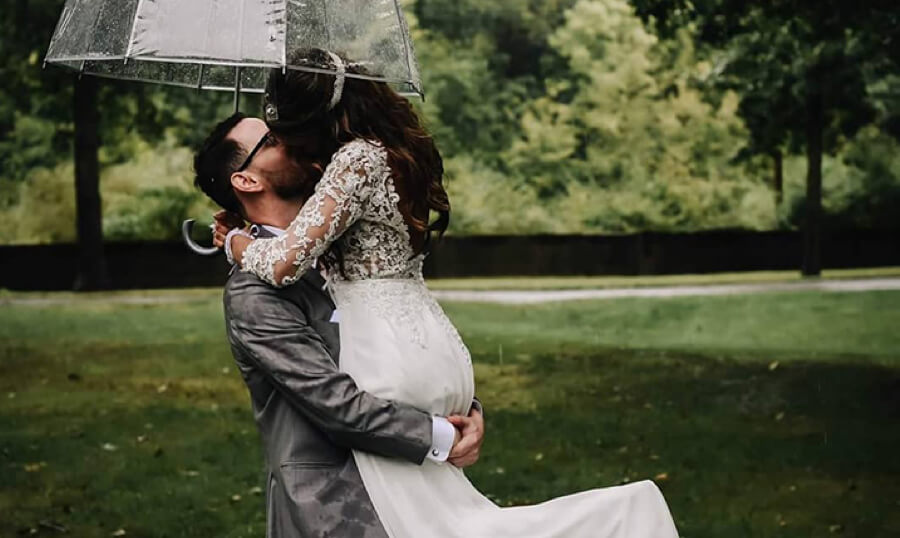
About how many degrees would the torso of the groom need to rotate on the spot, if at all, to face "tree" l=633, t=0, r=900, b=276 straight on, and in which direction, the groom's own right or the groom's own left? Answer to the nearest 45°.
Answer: approximately 45° to the groom's own left

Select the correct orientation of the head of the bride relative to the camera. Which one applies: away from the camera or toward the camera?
away from the camera

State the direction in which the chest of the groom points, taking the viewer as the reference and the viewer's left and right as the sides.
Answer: facing to the right of the viewer

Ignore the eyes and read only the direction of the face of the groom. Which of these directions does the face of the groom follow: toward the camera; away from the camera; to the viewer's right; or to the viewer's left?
to the viewer's right

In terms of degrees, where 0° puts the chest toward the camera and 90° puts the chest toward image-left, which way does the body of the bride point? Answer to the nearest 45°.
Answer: approximately 90°

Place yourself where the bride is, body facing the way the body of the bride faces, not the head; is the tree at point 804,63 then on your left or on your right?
on your right
